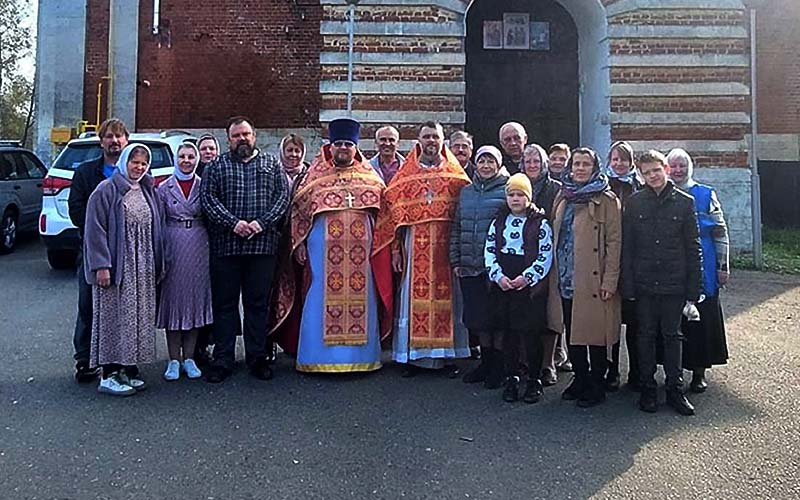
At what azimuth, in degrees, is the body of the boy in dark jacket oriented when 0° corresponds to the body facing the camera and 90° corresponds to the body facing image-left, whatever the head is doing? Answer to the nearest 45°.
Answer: approximately 0°

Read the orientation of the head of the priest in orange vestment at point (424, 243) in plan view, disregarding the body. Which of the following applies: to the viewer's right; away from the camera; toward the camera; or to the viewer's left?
toward the camera

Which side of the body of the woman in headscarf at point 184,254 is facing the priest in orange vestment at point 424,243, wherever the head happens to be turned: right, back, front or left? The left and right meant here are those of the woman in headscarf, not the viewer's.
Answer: left

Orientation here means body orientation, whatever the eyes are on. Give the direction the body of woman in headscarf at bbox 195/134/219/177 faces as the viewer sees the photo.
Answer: toward the camera

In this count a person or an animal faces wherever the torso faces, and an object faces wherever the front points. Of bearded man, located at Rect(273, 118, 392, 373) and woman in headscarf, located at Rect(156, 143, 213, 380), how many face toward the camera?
2

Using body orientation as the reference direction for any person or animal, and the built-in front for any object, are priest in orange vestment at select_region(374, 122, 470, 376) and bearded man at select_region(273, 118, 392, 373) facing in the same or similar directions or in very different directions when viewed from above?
same or similar directions

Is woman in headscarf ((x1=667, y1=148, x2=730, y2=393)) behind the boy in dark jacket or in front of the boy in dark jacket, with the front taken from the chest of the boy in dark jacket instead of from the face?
behind

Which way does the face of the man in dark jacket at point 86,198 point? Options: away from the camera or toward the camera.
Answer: toward the camera

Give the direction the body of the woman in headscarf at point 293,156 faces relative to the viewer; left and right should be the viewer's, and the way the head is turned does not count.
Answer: facing the viewer

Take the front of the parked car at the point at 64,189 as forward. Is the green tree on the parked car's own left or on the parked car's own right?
on the parked car's own left
